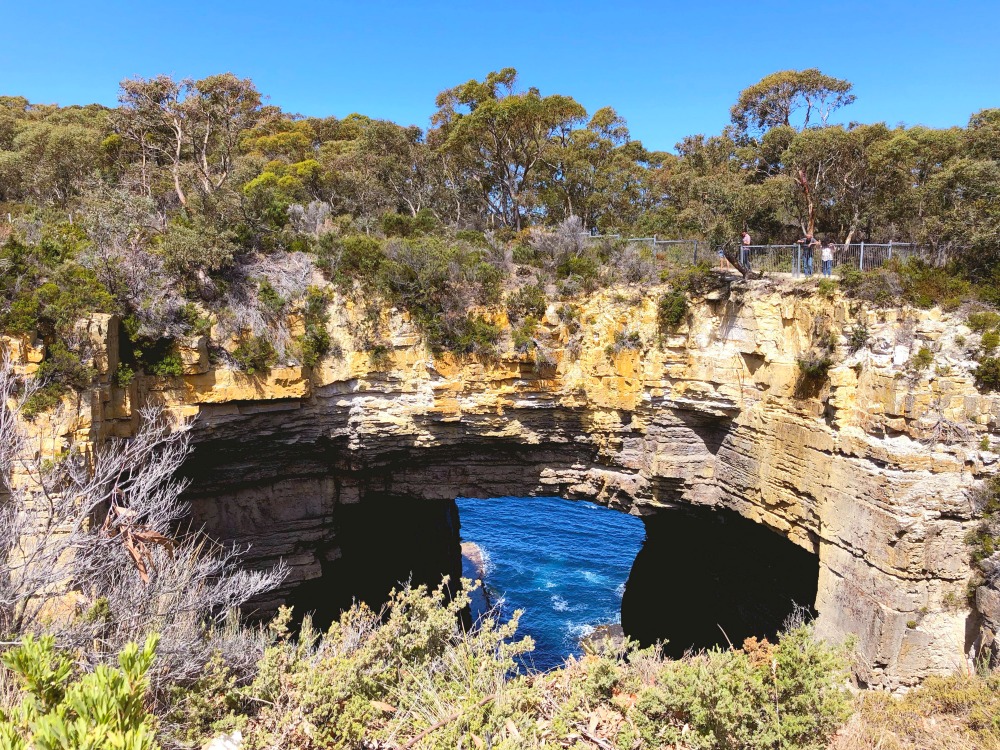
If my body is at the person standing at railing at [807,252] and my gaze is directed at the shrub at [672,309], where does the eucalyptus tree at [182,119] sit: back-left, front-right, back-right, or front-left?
front-right

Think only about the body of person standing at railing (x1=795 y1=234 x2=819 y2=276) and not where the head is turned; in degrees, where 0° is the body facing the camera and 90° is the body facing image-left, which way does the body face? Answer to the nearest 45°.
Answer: approximately 0°

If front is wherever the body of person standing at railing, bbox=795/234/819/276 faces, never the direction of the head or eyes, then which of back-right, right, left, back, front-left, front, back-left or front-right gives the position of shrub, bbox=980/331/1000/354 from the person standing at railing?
front-left

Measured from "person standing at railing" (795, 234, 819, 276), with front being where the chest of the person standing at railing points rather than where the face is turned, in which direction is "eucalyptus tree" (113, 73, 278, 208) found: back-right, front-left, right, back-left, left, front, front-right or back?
right

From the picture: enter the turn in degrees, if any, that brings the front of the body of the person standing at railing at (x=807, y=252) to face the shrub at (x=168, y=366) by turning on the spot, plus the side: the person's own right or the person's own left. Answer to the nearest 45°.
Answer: approximately 45° to the person's own right

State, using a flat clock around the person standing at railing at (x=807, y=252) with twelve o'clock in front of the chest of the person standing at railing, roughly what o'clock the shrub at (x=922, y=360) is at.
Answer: The shrub is roughly at 11 o'clock from the person standing at railing.

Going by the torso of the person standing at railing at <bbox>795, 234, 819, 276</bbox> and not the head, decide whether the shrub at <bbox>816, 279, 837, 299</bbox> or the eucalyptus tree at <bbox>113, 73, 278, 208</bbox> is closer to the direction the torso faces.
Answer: the shrub

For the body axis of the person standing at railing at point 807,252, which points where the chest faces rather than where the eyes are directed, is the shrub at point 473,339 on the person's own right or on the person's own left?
on the person's own right

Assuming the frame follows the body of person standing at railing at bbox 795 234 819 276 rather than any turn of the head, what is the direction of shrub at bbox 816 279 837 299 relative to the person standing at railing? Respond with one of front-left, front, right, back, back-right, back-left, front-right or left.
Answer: front

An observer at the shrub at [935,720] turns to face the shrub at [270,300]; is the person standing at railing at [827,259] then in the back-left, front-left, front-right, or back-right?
front-right

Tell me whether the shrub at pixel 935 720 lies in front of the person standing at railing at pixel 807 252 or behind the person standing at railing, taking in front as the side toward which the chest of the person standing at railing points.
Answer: in front

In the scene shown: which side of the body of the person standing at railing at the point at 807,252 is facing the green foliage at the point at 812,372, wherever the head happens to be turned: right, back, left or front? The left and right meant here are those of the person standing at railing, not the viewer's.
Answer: front
